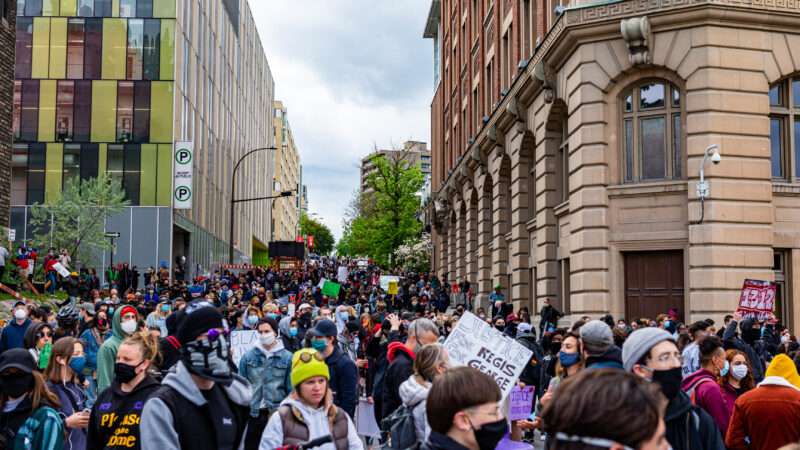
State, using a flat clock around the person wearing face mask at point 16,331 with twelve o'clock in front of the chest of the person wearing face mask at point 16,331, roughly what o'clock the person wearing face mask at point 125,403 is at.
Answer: the person wearing face mask at point 125,403 is roughly at 12 o'clock from the person wearing face mask at point 16,331.

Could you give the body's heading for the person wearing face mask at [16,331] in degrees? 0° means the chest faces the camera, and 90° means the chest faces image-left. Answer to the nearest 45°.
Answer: approximately 0°

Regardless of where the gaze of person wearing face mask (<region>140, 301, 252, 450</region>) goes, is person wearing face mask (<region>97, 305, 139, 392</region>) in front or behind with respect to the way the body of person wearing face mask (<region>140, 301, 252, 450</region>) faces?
behind

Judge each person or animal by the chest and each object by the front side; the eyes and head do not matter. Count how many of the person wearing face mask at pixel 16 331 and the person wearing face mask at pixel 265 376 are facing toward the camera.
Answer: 2

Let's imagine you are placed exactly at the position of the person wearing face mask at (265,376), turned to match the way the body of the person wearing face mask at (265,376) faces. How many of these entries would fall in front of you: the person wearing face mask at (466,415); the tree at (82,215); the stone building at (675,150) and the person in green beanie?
2
